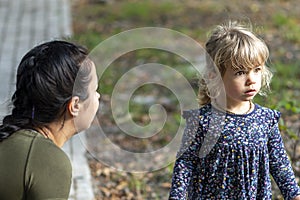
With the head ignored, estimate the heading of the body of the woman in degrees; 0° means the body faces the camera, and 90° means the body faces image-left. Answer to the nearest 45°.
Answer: approximately 225°

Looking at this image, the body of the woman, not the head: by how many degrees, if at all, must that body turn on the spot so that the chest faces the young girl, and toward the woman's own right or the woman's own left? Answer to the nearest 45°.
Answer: approximately 45° to the woman's own right
